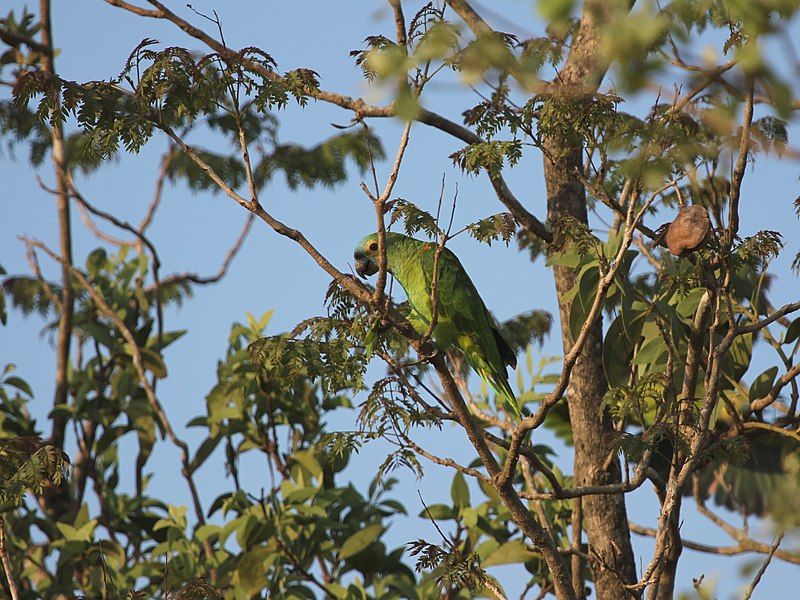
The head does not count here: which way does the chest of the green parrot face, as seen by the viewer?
to the viewer's left

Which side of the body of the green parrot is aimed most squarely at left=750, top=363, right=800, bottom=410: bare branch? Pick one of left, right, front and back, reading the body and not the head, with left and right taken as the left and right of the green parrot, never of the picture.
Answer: back

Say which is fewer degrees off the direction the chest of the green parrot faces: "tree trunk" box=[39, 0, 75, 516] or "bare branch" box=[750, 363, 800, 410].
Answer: the tree trunk

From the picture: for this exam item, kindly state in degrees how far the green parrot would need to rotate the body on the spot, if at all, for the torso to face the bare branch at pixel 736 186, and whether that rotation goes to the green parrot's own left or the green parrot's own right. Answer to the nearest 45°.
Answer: approximately 135° to the green parrot's own left

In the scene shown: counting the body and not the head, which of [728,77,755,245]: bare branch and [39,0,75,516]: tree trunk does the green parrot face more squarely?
the tree trunk
